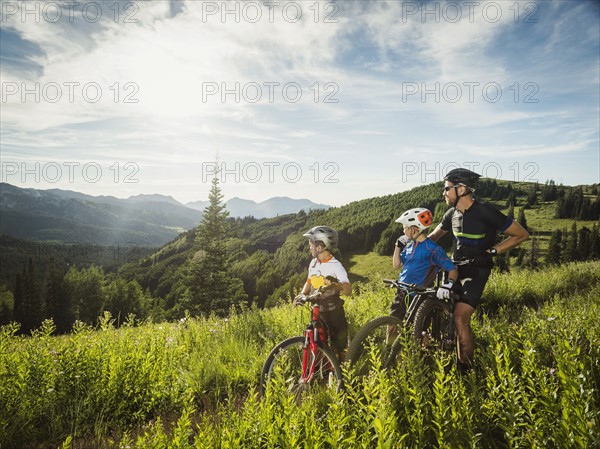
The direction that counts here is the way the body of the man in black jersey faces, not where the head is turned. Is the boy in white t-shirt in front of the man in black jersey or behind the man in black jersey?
in front

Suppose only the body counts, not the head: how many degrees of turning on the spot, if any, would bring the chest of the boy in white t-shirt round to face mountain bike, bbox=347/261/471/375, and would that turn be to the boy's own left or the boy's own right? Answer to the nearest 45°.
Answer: approximately 135° to the boy's own left

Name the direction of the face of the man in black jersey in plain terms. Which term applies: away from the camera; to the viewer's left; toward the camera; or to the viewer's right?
to the viewer's left

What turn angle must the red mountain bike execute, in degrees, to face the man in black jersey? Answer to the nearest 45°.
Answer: approximately 135° to its left

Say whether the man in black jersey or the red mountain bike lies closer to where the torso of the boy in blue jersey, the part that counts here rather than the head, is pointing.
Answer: the red mountain bike

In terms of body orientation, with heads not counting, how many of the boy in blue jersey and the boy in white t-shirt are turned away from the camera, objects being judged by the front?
0

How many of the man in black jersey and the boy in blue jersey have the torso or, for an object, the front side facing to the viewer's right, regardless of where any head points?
0

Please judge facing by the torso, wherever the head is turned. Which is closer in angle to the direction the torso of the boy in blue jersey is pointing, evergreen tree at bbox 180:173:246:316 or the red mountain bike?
the red mountain bike

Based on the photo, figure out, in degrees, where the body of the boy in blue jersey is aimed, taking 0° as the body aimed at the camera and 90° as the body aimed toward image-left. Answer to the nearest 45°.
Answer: approximately 45°
